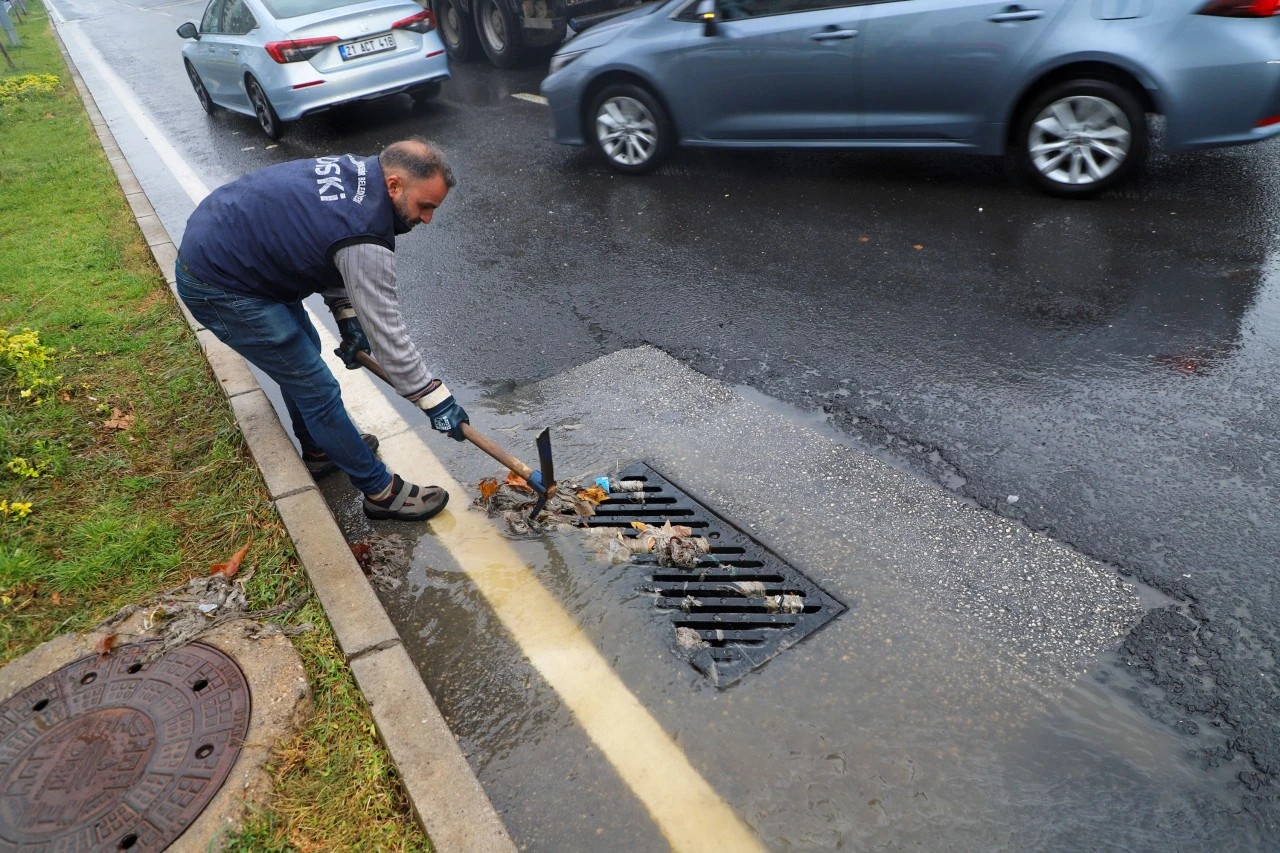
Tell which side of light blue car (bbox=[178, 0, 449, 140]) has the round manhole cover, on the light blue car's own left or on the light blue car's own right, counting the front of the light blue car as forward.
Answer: on the light blue car's own left

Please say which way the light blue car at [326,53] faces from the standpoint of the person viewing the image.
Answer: facing away from the viewer and to the left of the viewer

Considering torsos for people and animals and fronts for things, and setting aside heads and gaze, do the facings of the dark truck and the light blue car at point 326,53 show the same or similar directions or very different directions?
same or similar directions

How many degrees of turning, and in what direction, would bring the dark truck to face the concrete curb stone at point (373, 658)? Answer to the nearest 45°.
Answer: approximately 135° to its left

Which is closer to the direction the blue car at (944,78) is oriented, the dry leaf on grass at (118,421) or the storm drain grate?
the dry leaf on grass

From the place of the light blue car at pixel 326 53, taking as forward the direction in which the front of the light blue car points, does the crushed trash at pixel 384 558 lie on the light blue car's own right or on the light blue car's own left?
on the light blue car's own left

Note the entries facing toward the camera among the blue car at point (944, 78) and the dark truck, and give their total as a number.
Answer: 0

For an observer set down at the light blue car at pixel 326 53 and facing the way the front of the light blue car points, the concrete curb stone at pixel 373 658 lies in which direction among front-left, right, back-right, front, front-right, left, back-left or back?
back-left

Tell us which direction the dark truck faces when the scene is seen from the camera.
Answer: facing away from the viewer and to the left of the viewer

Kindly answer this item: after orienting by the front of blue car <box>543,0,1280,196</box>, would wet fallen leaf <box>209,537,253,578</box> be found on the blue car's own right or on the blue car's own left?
on the blue car's own left

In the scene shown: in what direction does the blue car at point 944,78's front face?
to the viewer's left
